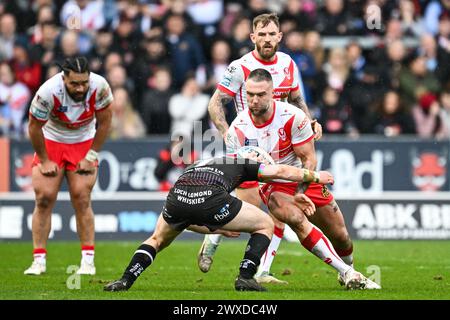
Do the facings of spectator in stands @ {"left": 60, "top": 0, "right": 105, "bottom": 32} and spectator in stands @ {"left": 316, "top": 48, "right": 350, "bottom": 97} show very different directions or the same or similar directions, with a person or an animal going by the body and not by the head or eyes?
same or similar directions

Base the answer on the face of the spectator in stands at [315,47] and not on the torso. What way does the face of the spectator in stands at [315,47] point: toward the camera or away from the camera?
toward the camera

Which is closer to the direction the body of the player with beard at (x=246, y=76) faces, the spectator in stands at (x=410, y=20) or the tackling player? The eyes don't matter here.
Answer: the tackling player

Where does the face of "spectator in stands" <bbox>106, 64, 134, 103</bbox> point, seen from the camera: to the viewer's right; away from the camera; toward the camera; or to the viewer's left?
toward the camera

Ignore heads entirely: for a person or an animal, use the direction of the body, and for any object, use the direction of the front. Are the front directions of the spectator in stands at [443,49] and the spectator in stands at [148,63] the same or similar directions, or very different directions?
same or similar directions

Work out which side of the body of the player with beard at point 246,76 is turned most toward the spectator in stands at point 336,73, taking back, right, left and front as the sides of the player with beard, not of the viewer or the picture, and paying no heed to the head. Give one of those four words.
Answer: back

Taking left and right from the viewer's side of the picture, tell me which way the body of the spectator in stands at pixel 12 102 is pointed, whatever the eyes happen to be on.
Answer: facing the viewer

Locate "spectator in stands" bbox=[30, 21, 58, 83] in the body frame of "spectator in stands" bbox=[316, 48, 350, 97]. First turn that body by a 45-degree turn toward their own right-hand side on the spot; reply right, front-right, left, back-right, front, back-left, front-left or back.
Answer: front-right

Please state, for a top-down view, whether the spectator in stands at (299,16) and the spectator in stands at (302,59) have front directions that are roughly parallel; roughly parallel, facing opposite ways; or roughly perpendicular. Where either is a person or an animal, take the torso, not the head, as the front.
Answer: roughly parallel

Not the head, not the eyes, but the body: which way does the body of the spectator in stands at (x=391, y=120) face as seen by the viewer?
toward the camera

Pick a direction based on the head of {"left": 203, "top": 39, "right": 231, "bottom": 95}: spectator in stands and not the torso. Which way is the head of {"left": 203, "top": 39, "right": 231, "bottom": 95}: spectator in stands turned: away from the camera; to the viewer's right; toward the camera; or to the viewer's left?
toward the camera

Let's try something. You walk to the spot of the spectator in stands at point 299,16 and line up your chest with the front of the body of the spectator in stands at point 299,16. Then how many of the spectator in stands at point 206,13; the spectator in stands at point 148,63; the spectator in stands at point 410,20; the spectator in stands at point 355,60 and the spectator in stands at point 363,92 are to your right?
2

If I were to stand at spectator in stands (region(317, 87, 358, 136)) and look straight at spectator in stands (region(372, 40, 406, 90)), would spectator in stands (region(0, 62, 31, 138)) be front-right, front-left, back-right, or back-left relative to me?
back-left

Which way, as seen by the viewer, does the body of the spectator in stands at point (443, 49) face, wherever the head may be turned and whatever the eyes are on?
toward the camera

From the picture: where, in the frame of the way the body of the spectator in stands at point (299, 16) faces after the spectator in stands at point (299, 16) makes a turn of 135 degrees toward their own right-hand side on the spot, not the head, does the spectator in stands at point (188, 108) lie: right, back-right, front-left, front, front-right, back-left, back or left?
left
